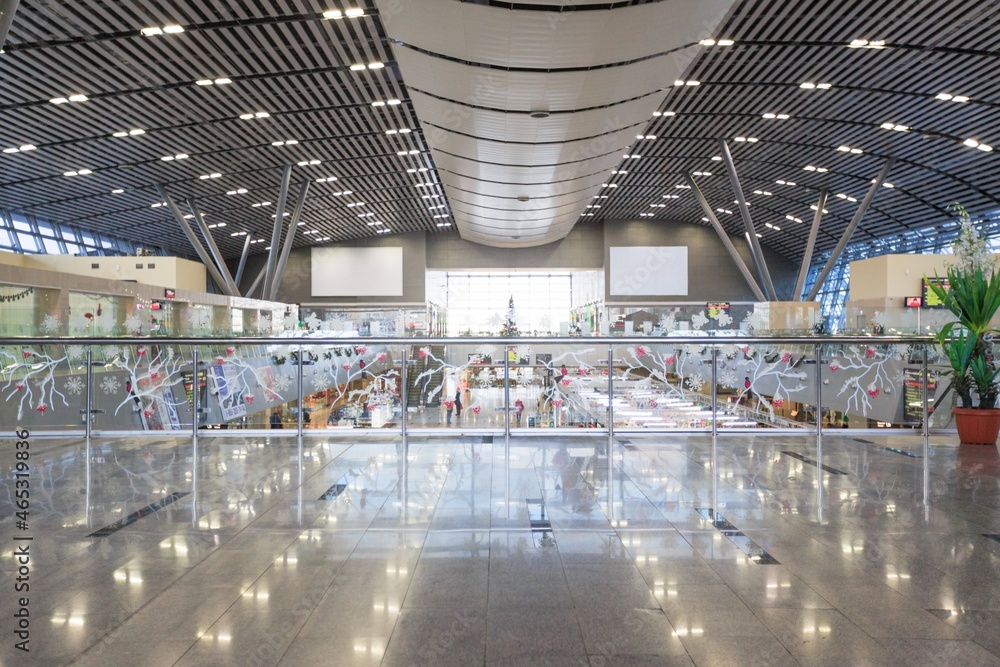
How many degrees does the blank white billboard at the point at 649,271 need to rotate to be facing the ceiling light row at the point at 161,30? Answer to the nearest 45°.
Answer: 0° — it already faces it

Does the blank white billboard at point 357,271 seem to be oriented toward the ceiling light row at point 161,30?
yes

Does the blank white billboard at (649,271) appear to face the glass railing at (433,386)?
yes

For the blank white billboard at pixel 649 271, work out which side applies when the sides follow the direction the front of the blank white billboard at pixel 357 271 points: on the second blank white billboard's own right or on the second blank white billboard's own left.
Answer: on the second blank white billboard's own left

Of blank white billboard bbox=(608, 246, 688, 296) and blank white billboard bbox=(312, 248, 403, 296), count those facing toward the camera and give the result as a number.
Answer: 2

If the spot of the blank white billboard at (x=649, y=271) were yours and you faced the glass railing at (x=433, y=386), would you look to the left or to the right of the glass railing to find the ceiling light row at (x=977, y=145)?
left

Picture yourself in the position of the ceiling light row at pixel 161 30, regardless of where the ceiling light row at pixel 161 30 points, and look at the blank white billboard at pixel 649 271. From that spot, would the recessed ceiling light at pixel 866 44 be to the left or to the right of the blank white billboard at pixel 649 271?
right

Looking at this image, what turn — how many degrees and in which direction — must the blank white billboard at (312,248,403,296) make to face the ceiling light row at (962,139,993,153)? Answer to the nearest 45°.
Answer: approximately 45° to its left

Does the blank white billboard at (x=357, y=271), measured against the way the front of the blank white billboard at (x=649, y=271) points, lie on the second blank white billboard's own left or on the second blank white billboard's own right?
on the second blank white billboard's own right

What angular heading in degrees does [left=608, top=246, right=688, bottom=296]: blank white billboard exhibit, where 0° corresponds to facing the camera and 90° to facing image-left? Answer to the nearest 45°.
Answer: approximately 0°
